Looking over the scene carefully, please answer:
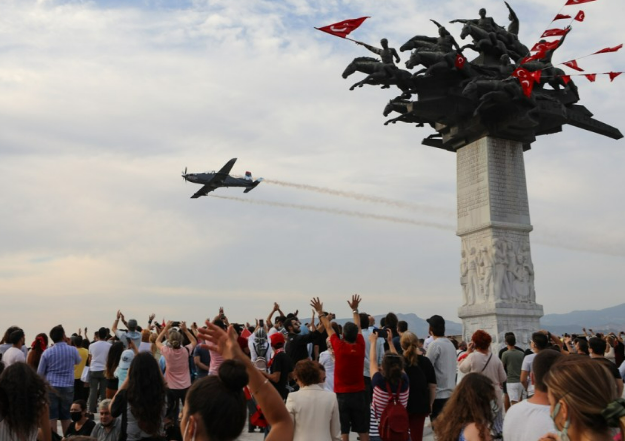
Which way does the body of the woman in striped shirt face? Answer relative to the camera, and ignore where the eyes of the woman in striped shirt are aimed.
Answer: away from the camera

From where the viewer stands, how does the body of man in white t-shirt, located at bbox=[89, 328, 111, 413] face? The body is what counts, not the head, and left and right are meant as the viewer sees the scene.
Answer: facing away from the viewer

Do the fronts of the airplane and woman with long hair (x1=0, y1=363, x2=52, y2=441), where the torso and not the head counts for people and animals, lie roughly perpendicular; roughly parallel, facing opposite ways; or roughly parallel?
roughly perpendicular

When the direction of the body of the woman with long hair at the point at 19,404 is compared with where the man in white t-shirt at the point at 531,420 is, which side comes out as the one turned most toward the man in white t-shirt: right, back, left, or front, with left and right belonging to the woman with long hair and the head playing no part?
right

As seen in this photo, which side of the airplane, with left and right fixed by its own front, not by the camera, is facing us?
left

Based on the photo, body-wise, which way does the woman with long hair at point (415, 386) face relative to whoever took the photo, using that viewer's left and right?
facing away from the viewer

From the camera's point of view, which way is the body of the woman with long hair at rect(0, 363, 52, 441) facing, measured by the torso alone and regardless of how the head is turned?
away from the camera

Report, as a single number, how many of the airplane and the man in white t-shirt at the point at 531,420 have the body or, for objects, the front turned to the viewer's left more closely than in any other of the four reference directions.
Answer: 1

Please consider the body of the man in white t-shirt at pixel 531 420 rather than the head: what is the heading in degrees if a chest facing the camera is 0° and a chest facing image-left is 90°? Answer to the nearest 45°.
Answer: approximately 180°

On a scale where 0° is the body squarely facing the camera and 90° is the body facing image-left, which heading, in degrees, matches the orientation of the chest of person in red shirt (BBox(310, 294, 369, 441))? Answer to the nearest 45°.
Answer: approximately 180°

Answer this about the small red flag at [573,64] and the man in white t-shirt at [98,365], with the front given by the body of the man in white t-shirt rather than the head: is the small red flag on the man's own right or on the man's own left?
on the man's own right

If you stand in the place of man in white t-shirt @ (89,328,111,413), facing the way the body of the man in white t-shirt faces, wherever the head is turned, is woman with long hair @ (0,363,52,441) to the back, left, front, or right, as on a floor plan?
back

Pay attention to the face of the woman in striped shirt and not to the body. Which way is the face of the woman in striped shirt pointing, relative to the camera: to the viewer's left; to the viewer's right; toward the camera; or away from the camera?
away from the camera

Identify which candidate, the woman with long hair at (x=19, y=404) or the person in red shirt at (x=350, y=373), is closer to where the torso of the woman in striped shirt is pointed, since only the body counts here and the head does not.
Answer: the person in red shirt

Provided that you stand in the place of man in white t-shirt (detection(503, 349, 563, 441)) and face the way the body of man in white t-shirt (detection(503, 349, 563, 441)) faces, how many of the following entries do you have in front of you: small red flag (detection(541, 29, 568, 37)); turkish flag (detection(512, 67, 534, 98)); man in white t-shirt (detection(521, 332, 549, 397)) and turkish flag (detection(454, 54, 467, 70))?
4

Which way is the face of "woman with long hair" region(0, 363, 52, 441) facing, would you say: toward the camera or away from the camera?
away from the camera
